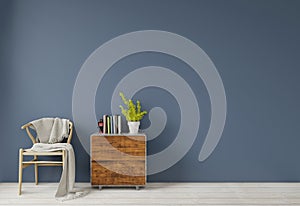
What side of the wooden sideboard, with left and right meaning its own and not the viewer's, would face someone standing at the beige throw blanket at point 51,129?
right

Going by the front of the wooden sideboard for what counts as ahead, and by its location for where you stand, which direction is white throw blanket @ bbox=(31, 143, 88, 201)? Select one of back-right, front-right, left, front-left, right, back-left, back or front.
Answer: right

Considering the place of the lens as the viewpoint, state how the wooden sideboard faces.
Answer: facing the viewer
